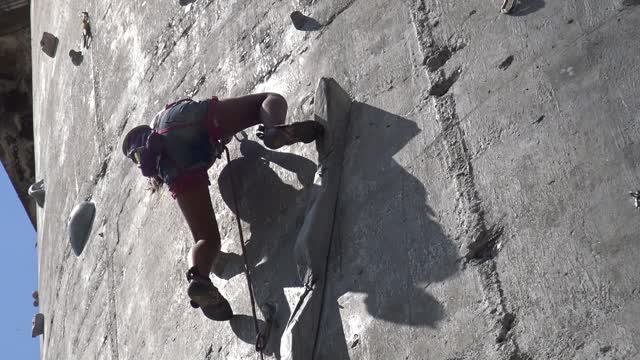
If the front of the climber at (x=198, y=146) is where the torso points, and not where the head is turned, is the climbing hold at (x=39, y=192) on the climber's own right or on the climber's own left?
on the climber's own left

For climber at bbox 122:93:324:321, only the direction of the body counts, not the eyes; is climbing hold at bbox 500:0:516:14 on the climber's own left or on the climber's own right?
on the climber's own right

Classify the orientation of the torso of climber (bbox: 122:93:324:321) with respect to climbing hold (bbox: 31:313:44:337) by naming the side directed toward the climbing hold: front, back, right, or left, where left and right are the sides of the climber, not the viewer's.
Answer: left

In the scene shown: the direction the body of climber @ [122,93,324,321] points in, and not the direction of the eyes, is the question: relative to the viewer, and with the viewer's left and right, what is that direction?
facing away from the viewer and to the right of the viewer
